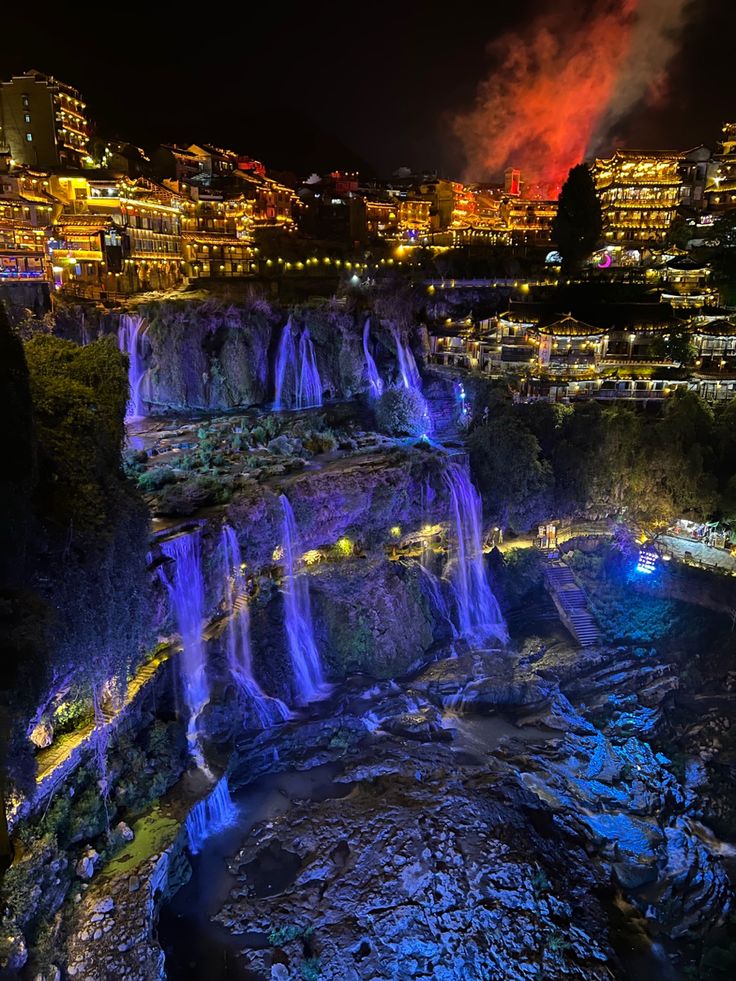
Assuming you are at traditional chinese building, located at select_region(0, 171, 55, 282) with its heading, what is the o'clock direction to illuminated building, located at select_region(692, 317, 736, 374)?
The illuminated building is roughly at 10 o'clock from the traditional chinese building.

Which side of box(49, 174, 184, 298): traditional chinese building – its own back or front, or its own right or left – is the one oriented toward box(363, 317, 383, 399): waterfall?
front

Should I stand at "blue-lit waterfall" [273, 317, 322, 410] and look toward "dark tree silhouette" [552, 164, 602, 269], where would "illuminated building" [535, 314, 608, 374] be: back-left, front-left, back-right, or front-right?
front-right

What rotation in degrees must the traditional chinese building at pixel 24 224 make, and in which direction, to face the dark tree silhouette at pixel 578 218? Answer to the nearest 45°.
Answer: approximately 90° to its left

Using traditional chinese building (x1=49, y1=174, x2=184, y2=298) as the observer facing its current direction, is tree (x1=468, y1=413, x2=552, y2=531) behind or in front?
in front

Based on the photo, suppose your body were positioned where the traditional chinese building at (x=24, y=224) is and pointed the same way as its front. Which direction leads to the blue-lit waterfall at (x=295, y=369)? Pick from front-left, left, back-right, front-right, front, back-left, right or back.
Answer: front-left

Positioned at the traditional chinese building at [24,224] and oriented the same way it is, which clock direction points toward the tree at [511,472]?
The tree is roughly at 11 o'clock from the traditional chinese building.

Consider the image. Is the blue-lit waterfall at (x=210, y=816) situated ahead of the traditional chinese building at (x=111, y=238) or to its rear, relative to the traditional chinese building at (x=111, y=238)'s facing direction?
ahead

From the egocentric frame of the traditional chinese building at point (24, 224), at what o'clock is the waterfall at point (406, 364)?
The waterfall is roughly at 10 o'clock from the traditional chinese building.

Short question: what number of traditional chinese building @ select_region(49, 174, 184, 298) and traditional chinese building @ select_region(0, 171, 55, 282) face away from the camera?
0

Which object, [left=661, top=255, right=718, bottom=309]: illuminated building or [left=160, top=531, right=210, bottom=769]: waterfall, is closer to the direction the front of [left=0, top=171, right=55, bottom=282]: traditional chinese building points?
the waterfall

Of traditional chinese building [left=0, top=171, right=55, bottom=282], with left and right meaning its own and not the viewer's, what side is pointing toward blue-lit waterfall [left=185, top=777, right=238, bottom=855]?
front

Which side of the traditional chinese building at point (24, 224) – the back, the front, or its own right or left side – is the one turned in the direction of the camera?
front

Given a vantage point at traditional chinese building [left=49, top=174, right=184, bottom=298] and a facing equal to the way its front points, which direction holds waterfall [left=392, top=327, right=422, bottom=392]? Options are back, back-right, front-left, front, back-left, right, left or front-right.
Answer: front

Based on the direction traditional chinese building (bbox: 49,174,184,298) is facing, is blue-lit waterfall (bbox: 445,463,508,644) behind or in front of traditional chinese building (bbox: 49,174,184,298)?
in front

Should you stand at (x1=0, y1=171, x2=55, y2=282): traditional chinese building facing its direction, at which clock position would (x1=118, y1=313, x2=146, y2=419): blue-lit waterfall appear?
The blue-lit waterfall is roughly at 11 o'clock from the traditional chinese building.

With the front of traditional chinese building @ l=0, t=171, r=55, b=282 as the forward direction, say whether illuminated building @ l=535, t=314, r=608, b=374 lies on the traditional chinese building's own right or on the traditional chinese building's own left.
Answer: on the traditional chinese building's own left
